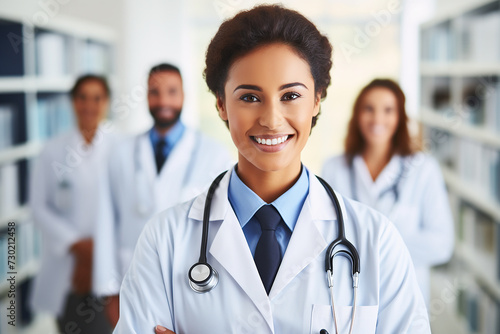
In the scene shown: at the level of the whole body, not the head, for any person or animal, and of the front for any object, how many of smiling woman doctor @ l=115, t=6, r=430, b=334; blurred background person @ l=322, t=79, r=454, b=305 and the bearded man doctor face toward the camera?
3

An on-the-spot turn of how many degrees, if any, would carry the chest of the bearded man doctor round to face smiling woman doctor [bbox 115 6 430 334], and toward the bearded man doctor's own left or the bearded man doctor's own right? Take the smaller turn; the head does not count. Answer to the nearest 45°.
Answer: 0° — they already face them

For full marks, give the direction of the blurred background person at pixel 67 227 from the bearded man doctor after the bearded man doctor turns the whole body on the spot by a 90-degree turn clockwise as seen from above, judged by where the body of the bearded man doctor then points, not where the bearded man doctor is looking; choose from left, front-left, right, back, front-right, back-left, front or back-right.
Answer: front-right

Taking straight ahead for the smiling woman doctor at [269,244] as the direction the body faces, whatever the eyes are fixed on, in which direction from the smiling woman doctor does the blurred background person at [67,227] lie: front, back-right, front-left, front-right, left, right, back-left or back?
back-right

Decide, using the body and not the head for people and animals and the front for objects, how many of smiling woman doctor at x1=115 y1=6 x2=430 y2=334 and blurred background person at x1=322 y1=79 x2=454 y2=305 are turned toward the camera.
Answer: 2

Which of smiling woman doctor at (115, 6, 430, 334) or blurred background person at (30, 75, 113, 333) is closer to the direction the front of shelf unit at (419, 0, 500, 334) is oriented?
the blurred background person

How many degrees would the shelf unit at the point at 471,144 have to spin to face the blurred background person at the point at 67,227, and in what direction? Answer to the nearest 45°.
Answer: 0° — it already faces them

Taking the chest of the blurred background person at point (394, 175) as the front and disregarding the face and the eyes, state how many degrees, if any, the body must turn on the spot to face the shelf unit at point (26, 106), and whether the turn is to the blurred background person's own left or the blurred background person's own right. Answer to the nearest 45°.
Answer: approximately 90° to the blurred background person's own right

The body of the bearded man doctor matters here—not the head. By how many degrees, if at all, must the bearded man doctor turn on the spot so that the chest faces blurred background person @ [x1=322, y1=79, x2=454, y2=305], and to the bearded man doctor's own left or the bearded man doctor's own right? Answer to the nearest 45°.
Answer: approximately 90° to the bearded man doctor's own left

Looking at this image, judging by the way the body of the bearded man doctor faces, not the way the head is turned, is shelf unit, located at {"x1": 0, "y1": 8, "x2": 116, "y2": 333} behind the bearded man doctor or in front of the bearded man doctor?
behind

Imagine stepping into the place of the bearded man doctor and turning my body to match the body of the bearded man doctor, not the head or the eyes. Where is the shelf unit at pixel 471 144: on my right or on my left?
on my left
